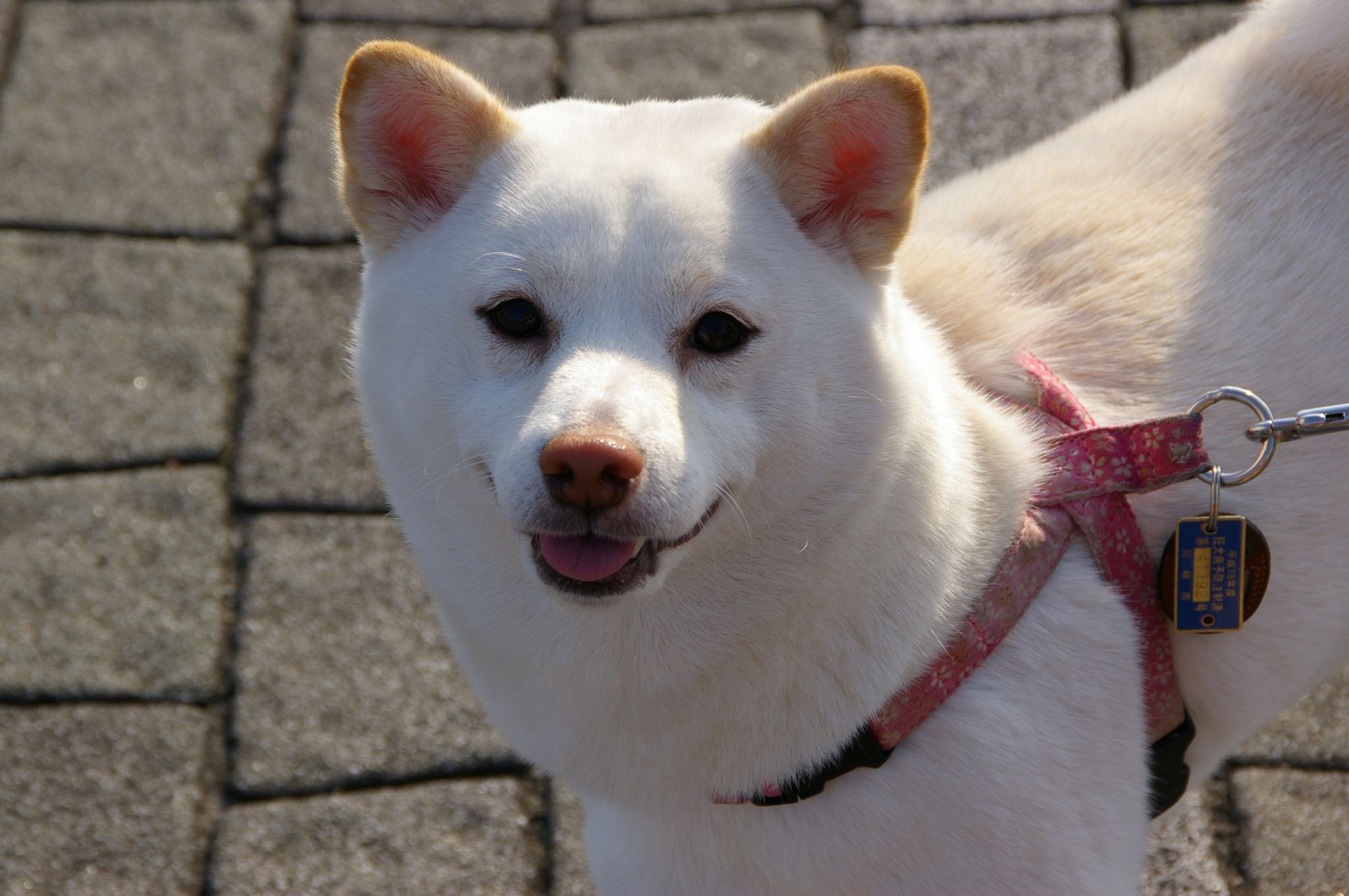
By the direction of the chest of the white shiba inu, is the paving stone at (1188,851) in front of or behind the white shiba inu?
behind

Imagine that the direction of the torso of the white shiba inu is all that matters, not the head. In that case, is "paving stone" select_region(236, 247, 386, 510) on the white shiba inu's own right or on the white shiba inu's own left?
on the white shiba inu's own right

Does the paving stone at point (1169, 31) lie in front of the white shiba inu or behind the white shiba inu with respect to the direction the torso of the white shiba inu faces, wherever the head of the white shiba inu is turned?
behind

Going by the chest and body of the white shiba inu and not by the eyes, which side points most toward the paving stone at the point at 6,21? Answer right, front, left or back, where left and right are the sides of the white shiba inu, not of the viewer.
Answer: right

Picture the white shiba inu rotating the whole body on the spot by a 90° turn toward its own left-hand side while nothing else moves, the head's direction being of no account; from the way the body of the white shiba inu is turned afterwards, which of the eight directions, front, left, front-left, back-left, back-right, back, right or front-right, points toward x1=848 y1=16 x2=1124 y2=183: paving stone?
back-left

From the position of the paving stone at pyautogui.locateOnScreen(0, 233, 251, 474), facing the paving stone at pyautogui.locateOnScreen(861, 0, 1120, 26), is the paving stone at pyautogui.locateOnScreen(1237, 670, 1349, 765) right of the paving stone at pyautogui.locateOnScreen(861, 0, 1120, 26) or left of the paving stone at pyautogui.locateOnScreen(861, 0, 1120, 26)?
right

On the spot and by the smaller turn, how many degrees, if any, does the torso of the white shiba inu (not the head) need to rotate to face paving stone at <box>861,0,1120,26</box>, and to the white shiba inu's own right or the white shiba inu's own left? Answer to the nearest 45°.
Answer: approximately 135° to the white shiba inu's own right

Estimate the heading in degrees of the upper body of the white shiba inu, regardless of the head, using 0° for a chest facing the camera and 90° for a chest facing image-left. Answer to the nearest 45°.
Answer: approximately 45°
